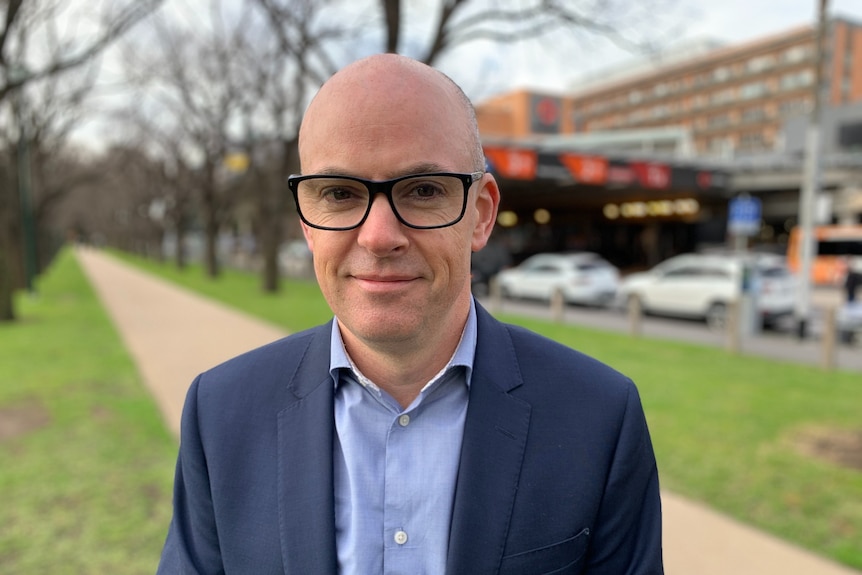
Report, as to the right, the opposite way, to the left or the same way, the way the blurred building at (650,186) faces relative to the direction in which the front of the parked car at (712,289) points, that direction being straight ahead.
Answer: to the left

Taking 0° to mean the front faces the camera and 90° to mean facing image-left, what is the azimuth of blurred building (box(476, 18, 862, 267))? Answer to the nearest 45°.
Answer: approximately 45°

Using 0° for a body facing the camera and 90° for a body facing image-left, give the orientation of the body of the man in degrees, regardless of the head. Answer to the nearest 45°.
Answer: approximately 0°

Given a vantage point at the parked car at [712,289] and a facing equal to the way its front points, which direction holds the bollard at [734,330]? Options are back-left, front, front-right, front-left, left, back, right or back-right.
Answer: back-left

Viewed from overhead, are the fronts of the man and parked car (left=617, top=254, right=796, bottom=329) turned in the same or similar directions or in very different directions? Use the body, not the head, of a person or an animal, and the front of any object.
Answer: very different directions

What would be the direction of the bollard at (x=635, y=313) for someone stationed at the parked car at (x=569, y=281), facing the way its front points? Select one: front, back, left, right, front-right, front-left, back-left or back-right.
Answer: back-left

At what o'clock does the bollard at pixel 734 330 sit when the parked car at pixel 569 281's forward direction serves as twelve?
The bollard is roughly at 7 o'clock from the parked car.

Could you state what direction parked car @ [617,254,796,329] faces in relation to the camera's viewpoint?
facing away from the viewer and to the left of the viewer

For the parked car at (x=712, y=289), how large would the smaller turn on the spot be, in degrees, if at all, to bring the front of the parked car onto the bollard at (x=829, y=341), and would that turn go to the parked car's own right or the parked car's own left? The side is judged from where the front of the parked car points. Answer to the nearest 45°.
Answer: approximately 135° to the parked car's own left
